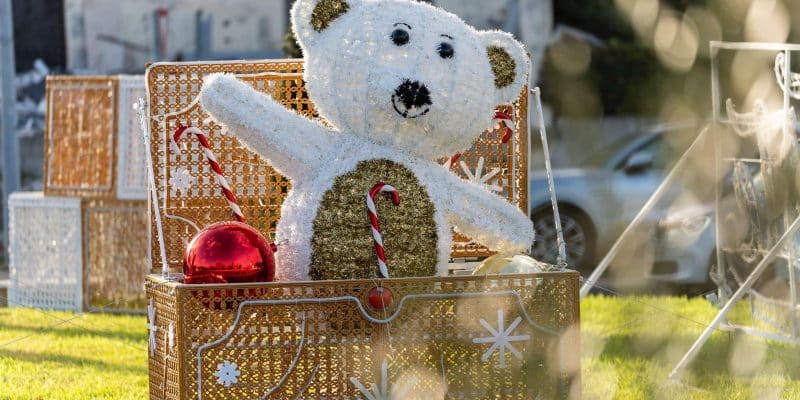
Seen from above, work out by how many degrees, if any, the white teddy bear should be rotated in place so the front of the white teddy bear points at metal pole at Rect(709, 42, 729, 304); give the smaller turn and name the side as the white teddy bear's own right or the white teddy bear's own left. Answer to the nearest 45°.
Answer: approximately 135° to the white teddy bear's own left

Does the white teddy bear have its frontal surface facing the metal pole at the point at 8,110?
no

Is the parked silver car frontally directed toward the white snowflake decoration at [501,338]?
no

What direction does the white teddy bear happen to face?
toward the camera

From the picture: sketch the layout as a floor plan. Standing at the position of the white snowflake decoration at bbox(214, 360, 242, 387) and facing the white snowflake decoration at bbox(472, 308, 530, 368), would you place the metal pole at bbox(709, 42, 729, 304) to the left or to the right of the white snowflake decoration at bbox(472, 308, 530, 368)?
left

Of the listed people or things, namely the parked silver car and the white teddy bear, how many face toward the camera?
1

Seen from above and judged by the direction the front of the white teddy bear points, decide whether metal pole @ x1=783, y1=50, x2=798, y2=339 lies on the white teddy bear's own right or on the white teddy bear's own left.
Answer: on the white teddy bear's own left
